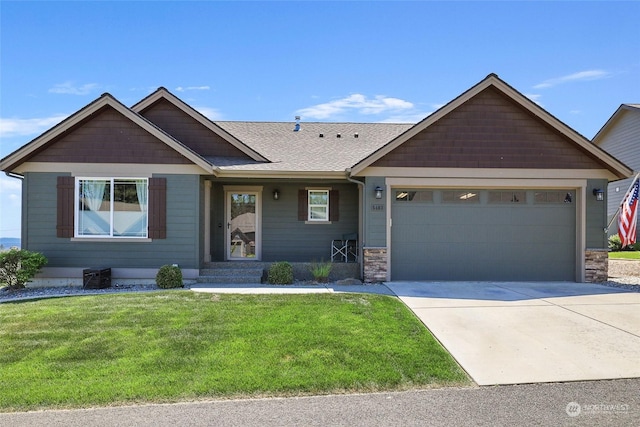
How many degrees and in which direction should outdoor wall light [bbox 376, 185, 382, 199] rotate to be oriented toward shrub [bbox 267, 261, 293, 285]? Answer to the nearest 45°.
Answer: approximately 90° to its right

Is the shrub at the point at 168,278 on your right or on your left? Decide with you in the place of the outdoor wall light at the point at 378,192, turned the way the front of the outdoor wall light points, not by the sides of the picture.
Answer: on your right

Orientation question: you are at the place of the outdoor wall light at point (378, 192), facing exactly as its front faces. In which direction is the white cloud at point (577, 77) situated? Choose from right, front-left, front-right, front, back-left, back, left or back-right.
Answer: back-left

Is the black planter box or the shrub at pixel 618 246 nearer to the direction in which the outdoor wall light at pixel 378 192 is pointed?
the black planter box

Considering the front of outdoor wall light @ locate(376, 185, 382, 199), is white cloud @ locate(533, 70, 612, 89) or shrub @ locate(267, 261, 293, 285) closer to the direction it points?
the shrub

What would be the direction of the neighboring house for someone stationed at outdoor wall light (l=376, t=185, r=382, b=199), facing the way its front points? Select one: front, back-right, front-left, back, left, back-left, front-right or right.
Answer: back-left

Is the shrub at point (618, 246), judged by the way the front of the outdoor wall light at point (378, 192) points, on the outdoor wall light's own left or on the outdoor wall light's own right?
on the outdoor wall light's own left

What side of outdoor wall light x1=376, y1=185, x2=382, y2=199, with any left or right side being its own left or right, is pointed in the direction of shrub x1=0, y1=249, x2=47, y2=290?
right

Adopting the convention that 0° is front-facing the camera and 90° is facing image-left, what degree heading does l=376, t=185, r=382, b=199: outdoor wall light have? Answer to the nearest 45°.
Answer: approximately 0°
